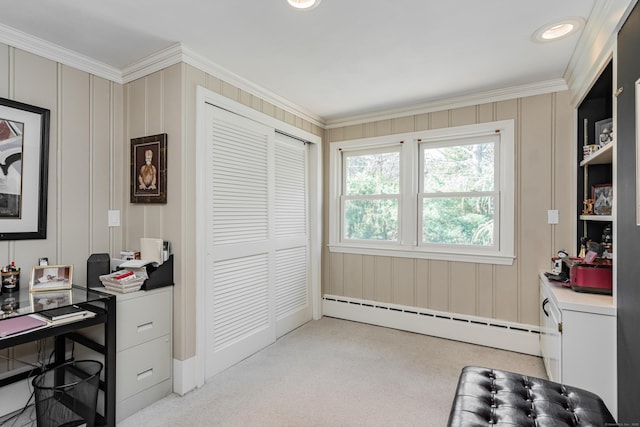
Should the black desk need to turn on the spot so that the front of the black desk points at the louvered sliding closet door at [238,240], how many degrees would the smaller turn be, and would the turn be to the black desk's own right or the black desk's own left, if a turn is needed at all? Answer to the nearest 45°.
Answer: approximately 45° to the black desk's own left

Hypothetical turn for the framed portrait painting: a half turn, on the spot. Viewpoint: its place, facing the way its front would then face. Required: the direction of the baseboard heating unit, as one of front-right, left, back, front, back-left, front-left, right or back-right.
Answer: front-right

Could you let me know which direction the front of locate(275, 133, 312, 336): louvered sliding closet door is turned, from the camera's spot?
facing the viewer and to the right of the viewer

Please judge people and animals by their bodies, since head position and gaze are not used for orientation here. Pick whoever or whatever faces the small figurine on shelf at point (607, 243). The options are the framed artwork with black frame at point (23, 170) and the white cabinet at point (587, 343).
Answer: the framed artwork with black frame

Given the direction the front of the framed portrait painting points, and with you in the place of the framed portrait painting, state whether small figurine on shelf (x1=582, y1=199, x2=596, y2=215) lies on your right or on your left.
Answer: on your left

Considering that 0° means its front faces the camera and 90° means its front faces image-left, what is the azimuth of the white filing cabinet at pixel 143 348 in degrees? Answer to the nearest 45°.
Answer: approximately 315°

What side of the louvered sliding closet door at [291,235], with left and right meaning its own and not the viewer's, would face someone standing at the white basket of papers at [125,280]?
right

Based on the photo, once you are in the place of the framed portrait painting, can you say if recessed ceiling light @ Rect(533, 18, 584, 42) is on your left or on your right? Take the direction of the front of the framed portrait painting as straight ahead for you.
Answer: on your left

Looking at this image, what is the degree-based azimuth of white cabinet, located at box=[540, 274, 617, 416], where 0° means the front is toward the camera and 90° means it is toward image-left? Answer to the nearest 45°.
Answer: approximately 90°

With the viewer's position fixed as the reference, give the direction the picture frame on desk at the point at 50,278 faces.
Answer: facing the viewer

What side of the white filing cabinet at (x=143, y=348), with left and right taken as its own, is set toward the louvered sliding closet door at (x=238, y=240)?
left

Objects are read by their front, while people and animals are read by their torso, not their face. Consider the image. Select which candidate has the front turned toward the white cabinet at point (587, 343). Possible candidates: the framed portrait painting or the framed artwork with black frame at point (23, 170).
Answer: the framed artwork with black frame

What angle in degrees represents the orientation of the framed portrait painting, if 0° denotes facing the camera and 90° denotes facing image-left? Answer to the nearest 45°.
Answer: approximately 45°

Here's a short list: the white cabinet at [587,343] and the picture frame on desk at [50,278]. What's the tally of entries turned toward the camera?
1

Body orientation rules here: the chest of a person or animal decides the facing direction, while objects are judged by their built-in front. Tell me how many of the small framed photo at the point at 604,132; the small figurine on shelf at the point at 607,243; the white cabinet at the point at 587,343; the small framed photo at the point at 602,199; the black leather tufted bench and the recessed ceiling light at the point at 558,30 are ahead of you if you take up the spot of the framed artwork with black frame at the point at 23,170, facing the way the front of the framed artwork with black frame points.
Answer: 6
